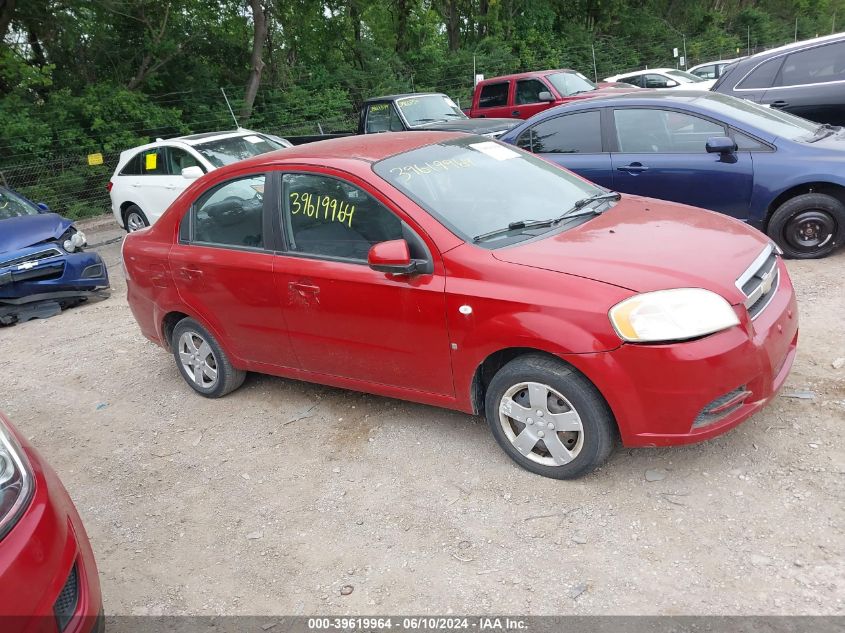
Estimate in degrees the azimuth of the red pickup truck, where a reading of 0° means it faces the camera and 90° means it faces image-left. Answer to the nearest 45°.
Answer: approximately 315°

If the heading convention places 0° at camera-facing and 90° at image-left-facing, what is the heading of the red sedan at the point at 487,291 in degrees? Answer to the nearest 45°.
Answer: approximately 315°

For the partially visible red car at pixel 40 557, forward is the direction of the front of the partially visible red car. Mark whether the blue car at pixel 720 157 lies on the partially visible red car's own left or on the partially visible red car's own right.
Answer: on the partially visible red car's own left

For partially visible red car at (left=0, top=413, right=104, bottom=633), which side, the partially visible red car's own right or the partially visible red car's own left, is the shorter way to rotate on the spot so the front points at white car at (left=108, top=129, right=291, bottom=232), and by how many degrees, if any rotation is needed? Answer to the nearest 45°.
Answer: approximately 135° to the partially visible red car's own left

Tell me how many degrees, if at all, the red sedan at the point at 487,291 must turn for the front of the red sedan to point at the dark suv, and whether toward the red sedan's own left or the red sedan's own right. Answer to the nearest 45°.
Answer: approximately 90° to the red sedan's own left

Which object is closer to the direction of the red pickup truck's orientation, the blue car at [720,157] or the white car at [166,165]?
the blue car

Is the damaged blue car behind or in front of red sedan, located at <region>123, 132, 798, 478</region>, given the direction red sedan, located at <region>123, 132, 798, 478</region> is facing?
behind

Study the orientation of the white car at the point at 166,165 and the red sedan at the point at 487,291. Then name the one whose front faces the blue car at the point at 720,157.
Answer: the white car
